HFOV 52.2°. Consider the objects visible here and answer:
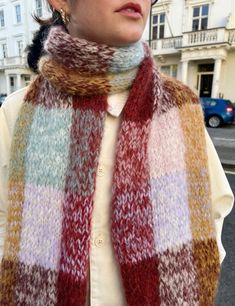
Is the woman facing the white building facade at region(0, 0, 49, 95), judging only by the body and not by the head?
no

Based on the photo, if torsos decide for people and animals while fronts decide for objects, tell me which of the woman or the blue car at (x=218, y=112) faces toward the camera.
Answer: the woman

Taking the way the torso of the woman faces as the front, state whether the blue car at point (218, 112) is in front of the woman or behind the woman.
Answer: behind

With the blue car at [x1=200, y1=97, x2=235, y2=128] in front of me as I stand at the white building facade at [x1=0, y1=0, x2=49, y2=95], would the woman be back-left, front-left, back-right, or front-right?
front-right

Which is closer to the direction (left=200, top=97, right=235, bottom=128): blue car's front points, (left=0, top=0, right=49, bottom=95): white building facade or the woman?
the white building facade

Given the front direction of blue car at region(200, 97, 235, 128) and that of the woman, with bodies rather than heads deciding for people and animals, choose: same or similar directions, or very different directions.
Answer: very different directions

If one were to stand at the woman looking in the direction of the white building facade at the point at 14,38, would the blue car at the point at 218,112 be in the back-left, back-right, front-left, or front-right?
front-right

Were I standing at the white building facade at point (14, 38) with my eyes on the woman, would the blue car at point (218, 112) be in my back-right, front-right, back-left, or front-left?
front-left

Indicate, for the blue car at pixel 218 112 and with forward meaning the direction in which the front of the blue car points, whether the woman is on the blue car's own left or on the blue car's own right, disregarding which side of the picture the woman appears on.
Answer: on the blue car's own left

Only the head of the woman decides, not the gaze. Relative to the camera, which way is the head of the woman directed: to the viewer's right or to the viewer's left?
to the viewer's right

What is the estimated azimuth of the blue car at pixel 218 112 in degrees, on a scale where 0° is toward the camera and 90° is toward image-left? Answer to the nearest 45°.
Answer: approximately 135°

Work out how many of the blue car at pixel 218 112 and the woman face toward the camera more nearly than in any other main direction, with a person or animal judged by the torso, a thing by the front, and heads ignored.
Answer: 1

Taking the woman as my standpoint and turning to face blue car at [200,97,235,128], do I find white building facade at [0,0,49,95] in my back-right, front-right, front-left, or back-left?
front-left

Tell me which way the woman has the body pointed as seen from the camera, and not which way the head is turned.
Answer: toward the camera
